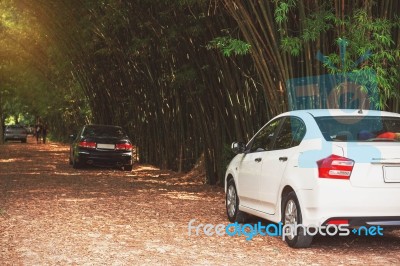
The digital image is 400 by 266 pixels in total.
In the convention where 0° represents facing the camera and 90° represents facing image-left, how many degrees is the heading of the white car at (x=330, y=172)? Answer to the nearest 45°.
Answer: approximately 135°

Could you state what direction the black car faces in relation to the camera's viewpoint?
facing away from the viewer
